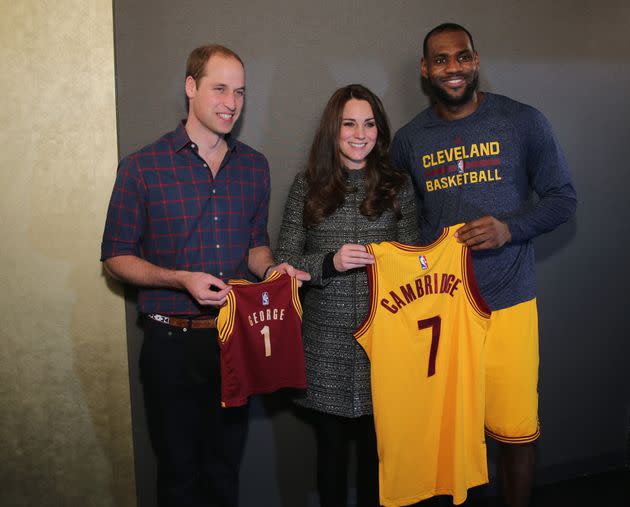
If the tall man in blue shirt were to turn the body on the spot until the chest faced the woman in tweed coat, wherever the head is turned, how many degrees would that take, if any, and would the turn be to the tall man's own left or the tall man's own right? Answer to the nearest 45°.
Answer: approximately 45° to the tall man's own right

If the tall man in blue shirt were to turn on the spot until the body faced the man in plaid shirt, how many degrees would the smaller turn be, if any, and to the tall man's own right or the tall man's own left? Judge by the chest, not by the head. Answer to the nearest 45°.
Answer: approximately 45° to the tall man's own right

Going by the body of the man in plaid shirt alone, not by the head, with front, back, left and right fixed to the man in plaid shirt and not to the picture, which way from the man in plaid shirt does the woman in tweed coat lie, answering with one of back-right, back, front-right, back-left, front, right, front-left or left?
front-left

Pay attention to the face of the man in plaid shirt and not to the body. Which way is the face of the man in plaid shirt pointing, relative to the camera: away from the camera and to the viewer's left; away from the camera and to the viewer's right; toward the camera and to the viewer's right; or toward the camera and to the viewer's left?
toward the camera and to the viewer's right

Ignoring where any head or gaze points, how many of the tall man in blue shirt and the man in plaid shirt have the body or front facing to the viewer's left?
0

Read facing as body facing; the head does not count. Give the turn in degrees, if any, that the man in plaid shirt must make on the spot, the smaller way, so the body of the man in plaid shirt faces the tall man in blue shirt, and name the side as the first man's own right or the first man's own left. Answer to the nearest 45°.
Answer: approximately 45° to the first man's own left

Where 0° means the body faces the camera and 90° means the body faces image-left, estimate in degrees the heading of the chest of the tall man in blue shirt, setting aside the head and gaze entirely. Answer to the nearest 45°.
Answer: approximately 0°
